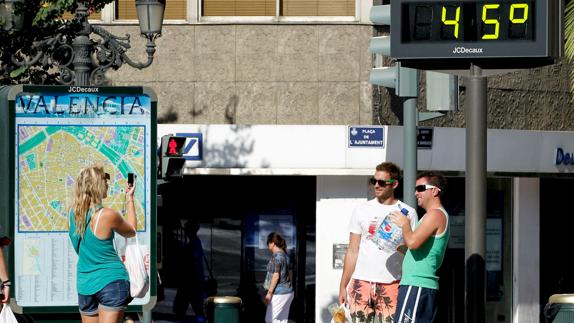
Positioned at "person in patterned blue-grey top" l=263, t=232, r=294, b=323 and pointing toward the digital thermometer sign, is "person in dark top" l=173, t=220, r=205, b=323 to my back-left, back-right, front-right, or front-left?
back-right

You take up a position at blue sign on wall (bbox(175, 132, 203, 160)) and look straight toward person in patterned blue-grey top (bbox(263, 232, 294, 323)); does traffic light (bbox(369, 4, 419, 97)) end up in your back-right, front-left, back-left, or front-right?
front-right

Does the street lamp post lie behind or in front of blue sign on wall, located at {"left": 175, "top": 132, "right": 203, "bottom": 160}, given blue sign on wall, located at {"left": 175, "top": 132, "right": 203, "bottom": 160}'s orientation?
in front

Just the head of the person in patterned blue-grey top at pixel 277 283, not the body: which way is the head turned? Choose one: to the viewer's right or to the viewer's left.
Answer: to the viewer's left

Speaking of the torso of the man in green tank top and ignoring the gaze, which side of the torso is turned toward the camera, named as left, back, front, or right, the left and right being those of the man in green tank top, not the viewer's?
left

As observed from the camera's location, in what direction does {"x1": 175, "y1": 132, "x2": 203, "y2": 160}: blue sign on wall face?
facing the viewer

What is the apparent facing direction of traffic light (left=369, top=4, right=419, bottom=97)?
to the viewer's left

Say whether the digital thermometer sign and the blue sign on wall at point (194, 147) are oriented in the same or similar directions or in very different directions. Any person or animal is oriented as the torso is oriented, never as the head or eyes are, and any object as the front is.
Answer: same or similar directions

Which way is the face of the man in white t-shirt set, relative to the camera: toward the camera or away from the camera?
toward the camera

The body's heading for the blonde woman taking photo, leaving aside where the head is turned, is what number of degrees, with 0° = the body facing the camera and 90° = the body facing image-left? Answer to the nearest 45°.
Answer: approximately 225°

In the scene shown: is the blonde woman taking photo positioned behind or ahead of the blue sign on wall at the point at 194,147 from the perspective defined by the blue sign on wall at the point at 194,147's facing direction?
ahead
